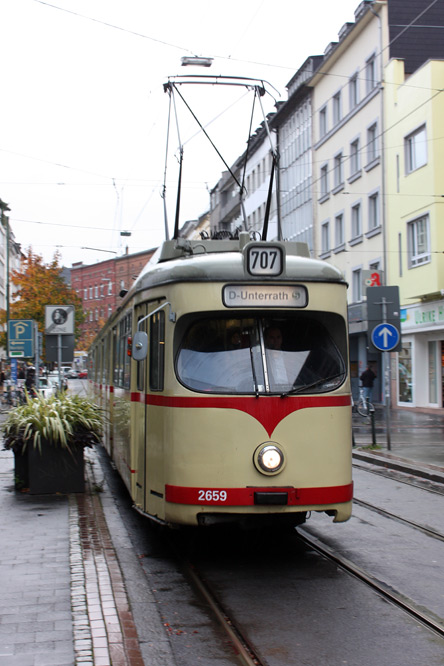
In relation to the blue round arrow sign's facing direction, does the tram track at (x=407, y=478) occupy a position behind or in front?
in front

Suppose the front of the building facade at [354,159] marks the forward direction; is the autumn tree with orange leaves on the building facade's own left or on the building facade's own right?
on the building facade's own right

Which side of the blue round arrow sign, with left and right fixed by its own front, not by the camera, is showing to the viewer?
front

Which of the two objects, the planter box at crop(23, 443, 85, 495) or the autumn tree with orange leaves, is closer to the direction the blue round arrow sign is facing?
the planter box

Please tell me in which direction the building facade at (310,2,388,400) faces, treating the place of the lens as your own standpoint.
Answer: facing the viewer and to the left of the viewer

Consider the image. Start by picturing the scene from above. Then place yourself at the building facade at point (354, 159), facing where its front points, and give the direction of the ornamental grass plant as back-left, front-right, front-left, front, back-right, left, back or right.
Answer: front-left

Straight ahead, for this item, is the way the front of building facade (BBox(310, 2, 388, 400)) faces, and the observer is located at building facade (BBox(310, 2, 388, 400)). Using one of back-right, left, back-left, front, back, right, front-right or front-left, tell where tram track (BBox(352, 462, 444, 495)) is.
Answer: front-left

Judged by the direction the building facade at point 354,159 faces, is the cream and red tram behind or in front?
in front

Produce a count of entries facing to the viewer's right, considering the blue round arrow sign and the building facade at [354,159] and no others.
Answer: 0

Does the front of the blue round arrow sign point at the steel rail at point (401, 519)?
yes

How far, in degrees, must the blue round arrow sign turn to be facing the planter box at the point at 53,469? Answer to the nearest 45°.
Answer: approximately 45° to its right

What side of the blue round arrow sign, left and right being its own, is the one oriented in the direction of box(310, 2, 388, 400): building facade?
back
